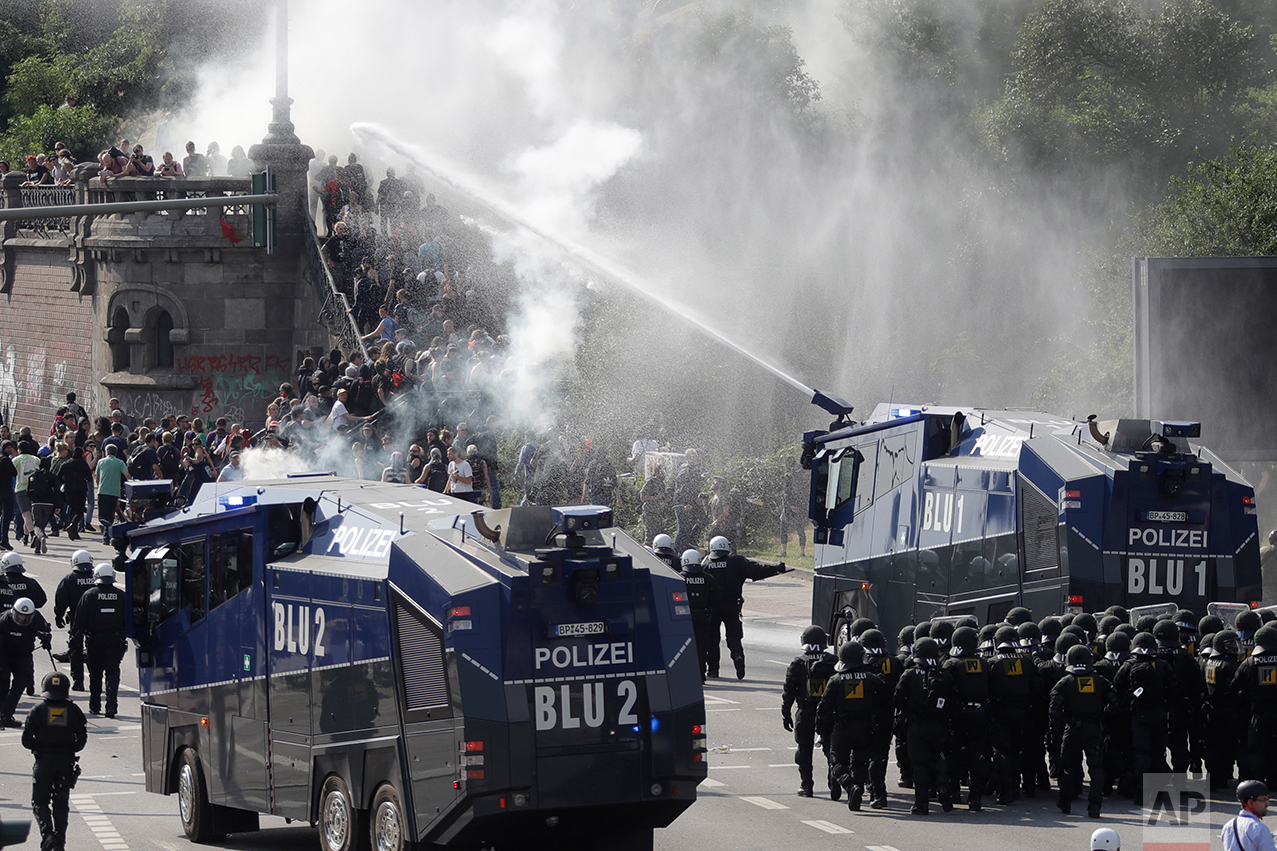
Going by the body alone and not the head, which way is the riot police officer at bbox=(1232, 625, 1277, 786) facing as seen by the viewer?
away from the camera

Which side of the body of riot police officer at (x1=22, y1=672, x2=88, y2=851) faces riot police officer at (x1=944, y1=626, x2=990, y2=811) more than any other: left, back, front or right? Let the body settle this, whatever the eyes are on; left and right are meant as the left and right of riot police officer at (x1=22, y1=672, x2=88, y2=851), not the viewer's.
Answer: right

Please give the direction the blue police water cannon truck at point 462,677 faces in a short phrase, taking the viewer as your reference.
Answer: facing away from the viewer and to the left of the viewer

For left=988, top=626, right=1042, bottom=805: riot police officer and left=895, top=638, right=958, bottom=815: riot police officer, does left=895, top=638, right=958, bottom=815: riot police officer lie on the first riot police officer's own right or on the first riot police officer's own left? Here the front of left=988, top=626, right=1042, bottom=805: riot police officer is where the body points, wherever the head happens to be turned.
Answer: on the first riot police officer's own left

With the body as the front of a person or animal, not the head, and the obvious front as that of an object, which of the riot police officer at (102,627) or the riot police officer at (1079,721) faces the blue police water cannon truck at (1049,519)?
the riot police officer at (1079,721)

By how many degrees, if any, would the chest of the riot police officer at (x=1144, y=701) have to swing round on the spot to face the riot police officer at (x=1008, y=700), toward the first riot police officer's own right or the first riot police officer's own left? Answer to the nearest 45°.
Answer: approximately 90° to the first riot police officer's own left

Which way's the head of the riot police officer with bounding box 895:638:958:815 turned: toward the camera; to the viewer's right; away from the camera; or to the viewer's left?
away from the camera

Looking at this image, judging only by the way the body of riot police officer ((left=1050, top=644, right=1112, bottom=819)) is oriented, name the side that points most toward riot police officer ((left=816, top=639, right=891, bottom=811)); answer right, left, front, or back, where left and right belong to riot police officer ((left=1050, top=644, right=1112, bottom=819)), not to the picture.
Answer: left

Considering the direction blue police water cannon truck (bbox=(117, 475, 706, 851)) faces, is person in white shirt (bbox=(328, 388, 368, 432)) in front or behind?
in front

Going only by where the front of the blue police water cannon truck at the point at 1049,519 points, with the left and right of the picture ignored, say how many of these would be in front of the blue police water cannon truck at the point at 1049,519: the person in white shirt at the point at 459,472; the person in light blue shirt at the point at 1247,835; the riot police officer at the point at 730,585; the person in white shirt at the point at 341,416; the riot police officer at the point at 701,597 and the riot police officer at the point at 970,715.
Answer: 4

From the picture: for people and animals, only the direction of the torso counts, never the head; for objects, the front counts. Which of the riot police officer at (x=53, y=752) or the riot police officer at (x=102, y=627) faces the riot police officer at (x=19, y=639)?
the riot police officer at (x=53, y=752)

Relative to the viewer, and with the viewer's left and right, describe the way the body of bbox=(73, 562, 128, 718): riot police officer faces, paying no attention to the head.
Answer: facing away from the viewer

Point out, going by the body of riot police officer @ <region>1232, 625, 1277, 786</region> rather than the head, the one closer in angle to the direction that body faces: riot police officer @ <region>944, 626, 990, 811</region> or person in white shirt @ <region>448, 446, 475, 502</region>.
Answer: the person in white shirt
